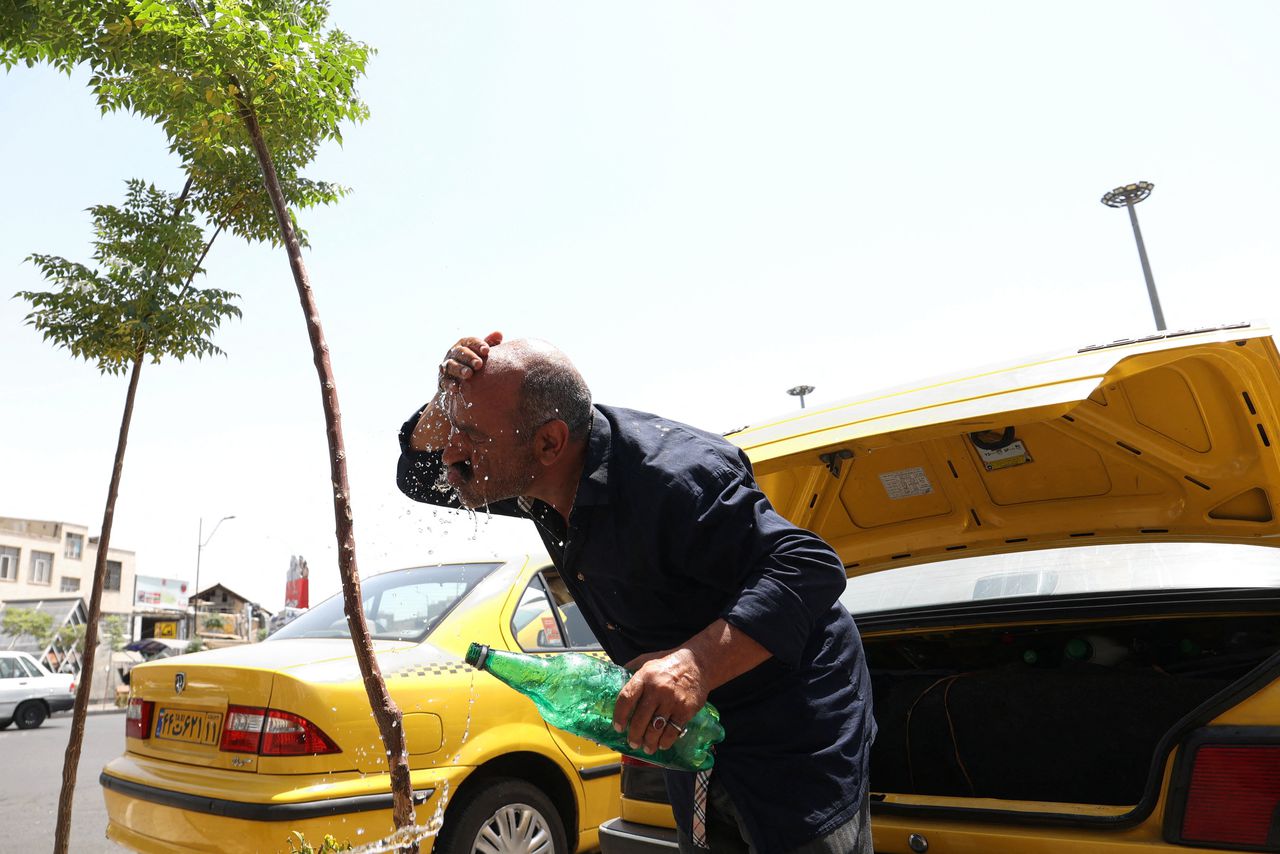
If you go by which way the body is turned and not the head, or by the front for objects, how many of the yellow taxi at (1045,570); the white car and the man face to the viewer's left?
2

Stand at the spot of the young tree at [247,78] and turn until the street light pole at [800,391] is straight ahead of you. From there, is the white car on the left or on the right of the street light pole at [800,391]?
left

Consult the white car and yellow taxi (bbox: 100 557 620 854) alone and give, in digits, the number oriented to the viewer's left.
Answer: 1

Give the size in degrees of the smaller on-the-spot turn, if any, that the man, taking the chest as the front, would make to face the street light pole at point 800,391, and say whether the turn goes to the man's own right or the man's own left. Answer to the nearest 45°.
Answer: approximately 90° to the man's own right

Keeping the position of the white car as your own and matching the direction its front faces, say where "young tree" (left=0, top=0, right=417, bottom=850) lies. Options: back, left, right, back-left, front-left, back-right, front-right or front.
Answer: left

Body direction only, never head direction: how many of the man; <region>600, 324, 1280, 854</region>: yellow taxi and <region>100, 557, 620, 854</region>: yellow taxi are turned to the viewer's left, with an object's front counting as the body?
1

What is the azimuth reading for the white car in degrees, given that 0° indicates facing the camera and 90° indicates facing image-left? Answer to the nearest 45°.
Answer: approximately 90°

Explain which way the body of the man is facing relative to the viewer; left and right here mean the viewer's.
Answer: facing to the left of the viewer

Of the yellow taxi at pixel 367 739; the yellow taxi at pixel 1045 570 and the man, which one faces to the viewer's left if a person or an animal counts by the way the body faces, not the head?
the man

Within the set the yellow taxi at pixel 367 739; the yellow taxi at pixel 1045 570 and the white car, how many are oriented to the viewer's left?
1

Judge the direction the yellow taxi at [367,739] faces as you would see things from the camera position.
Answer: facing away from the viewer and to the right of the viewer

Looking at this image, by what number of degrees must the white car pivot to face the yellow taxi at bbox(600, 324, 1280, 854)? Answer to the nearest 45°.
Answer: approximately 90° to its left

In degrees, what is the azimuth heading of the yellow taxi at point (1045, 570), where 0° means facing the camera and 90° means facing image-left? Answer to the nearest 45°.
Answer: approximately 225°

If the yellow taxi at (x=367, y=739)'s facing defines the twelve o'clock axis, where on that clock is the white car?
The white car is roughly at 10 o'clock from the yellow taxi.
